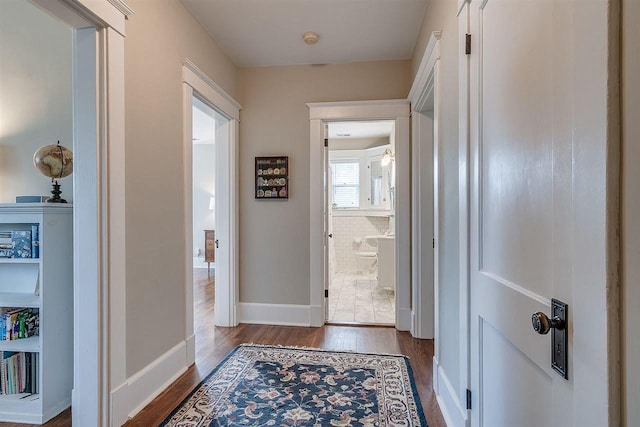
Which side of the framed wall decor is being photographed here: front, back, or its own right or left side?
front

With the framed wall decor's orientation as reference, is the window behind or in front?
behind

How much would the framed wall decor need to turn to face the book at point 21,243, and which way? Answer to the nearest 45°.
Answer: approximately 45° to its right

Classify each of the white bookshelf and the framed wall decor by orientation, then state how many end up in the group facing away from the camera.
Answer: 0

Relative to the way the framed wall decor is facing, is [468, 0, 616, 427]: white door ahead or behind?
ahead
